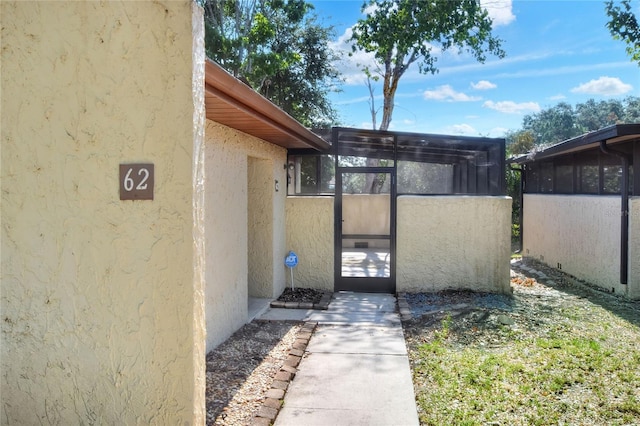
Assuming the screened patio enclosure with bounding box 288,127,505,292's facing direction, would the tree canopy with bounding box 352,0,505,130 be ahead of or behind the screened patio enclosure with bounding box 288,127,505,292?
behind

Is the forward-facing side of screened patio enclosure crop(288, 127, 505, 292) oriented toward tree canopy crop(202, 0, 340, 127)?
no

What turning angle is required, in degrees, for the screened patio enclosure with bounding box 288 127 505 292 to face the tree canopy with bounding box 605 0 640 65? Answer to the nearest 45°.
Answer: approximately 135° to its left

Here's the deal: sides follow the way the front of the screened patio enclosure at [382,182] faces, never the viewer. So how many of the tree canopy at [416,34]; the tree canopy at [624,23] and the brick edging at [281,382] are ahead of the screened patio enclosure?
1

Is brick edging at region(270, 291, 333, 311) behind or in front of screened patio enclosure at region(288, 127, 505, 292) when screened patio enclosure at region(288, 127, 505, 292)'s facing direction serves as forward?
in front

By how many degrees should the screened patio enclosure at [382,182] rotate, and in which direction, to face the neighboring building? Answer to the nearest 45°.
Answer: approximately 90° to its left

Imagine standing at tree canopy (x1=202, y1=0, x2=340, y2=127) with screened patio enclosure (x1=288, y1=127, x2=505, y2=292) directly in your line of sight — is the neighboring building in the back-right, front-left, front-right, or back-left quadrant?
front-left

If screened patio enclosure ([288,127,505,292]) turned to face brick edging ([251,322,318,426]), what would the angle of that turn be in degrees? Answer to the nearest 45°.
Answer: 0° — it already faces it

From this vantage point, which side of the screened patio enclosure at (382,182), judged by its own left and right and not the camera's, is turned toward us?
front

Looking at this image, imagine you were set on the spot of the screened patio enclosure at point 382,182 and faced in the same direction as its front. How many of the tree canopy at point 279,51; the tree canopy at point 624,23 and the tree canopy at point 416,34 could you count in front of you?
0
